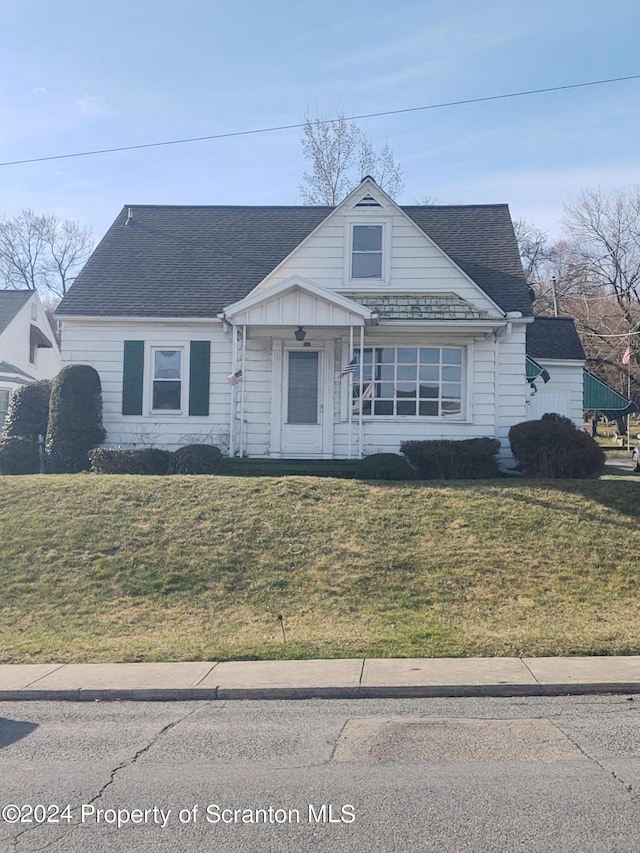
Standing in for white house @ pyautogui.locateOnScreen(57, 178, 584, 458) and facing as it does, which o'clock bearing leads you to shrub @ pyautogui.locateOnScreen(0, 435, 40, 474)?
The shrub is roughly at 3 o'clock from the white house.

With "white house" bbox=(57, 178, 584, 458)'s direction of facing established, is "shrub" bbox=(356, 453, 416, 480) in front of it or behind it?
in front

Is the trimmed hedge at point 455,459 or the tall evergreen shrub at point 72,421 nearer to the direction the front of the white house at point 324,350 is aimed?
the trimmed hedge

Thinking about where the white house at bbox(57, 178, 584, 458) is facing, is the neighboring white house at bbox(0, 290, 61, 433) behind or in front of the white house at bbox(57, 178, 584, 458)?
behind

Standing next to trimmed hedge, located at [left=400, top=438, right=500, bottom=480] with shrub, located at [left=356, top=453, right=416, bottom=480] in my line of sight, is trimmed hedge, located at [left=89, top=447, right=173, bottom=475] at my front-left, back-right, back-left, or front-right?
front-right

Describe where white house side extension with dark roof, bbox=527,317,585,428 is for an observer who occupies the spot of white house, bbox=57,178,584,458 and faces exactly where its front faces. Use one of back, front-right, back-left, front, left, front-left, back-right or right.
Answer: back-left

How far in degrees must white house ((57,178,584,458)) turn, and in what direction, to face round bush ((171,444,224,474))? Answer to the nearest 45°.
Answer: approximately 45° to its right

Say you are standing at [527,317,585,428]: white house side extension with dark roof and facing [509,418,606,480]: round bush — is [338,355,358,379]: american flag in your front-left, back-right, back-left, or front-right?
front-right

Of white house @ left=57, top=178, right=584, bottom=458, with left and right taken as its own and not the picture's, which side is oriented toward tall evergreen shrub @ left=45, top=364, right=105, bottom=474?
right

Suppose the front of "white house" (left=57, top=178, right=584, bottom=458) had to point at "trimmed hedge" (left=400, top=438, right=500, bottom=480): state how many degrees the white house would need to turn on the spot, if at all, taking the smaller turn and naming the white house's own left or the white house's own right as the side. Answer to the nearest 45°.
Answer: approximately 45° to the white house's own left

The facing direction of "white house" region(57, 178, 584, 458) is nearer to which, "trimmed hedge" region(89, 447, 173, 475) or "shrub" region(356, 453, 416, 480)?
the shrub

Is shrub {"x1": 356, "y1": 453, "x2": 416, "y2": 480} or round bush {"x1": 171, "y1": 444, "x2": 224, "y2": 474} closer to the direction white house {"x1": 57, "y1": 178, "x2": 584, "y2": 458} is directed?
the shrub

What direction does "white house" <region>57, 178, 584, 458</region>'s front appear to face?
toward the camera

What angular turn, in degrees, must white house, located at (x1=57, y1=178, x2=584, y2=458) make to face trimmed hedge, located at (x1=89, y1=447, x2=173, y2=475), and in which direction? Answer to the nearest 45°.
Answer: approximately 90° to its right

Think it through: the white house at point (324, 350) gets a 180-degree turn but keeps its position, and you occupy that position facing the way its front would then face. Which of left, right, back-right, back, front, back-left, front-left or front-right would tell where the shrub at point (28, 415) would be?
left
